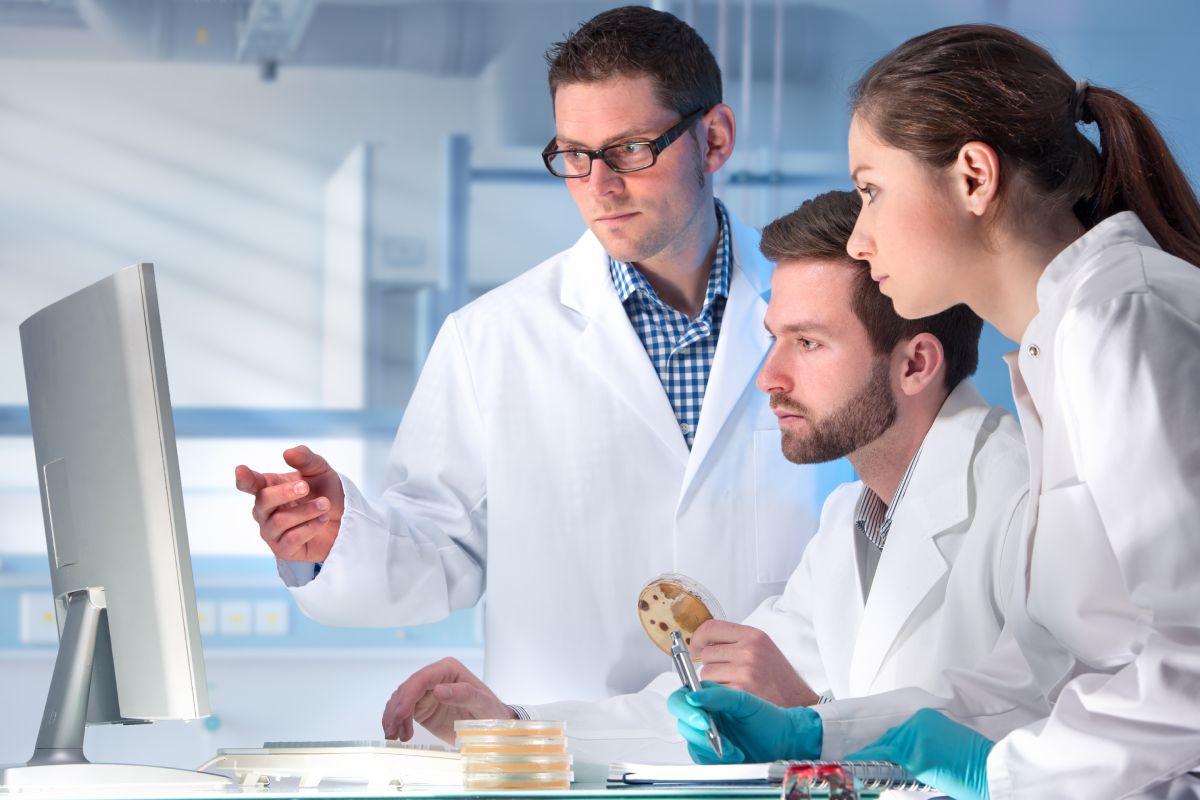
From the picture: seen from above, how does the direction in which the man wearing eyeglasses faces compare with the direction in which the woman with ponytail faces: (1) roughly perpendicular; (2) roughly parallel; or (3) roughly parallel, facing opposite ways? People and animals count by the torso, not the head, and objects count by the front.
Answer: roughly perpendicular

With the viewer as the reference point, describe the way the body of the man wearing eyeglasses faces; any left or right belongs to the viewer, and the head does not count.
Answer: facing the viewer

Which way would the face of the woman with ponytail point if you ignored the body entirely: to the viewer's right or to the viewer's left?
to the viewer's left

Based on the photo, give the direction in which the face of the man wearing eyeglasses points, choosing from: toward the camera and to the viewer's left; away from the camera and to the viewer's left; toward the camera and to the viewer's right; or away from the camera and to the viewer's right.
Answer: toward the camera and to the viewer's left

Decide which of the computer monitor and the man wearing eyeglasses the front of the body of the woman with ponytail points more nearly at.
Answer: the computer monitor

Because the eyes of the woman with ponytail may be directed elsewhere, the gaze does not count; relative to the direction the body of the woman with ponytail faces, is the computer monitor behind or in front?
in front

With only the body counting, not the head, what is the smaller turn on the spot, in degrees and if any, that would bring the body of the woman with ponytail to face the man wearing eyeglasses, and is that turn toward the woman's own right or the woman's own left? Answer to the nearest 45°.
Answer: approximately 45° to the woman's own right

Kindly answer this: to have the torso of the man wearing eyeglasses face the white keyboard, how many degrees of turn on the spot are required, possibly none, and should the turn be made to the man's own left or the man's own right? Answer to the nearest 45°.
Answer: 0° — they already face it

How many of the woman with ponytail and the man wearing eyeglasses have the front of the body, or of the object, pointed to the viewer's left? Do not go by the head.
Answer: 1

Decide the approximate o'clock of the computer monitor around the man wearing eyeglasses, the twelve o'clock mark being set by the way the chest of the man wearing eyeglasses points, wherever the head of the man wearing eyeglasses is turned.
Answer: The computer monitor is roughly at 1 o'clock from the man wearing eyeglasses.

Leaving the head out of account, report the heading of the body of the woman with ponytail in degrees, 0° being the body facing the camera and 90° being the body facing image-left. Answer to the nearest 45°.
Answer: approximately 90°

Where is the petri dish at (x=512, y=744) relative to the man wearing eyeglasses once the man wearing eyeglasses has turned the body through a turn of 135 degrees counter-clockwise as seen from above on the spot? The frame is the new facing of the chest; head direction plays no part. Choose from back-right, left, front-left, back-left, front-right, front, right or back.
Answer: back-right
